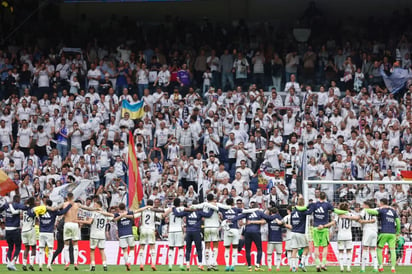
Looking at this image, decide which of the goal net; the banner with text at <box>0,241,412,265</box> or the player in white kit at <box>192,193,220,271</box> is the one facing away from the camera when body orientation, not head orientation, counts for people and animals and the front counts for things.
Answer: the player in white kit

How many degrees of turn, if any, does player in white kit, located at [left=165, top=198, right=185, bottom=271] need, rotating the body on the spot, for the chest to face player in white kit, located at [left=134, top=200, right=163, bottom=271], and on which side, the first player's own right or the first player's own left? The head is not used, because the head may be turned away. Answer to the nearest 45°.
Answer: approximately 90° to the first player's own left

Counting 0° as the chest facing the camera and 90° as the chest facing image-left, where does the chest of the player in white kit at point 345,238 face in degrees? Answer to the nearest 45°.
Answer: approximately 180°

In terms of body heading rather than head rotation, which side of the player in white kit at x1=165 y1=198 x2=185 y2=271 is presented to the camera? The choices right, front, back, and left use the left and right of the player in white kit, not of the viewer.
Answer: back

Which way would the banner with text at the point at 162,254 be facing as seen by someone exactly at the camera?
facing the viewer

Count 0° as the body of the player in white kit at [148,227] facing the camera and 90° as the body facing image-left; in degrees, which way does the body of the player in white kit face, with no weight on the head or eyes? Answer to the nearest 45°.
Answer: approximately 180°

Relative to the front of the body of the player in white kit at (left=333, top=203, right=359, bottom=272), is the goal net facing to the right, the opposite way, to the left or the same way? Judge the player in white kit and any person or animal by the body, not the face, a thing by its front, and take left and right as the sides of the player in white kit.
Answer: the opposite way

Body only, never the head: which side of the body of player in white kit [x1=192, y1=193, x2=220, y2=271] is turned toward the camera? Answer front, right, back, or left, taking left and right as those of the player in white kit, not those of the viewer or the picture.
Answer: back

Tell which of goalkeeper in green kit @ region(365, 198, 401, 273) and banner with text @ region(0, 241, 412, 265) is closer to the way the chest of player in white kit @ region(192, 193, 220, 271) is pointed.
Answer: the banner with text

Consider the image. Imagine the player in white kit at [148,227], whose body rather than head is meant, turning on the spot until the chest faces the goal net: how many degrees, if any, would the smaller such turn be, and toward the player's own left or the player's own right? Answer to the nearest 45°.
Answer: approximately 90° to the player's own right

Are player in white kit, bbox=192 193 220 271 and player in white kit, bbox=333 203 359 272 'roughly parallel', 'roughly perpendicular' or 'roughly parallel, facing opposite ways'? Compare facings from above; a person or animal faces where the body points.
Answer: roughly parallel

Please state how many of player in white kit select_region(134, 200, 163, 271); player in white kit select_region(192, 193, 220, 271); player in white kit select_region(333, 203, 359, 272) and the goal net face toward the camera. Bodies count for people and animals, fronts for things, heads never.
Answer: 1

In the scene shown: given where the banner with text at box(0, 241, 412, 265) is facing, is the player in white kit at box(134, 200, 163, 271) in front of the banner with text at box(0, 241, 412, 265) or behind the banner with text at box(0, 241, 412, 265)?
in front

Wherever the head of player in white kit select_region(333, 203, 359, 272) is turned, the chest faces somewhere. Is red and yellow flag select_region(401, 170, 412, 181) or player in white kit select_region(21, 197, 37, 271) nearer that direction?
the red and yellow flag

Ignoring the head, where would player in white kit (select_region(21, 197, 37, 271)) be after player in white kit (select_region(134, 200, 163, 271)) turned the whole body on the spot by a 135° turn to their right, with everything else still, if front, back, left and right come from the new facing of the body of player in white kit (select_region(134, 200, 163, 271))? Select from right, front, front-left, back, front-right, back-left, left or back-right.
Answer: back-right

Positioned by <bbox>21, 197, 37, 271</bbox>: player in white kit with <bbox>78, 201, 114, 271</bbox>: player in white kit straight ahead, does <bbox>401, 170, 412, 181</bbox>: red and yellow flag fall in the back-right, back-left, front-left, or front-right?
front-left

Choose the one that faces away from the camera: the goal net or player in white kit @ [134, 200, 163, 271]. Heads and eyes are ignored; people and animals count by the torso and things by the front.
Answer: the player in white kit

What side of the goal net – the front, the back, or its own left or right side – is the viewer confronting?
front

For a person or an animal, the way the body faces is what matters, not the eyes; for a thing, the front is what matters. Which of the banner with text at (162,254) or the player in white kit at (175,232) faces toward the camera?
the banner with text
